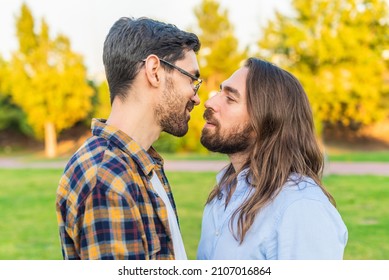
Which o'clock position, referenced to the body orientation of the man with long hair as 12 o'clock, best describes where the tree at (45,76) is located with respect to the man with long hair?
The tree is roughly at 2 o'clock from the man with long hair.

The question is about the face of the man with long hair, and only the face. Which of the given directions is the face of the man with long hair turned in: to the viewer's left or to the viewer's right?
to the viewer's left

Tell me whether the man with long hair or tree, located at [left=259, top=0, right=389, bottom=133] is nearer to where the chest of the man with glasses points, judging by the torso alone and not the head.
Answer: the man with long hair

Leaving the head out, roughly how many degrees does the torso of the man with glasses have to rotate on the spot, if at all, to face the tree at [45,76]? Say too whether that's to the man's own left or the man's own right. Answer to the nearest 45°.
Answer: approximately 90° to the man's own left

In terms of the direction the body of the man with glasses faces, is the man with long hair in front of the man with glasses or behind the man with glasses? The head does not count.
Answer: in front

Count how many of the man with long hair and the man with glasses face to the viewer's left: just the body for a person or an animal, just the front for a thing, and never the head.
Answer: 1

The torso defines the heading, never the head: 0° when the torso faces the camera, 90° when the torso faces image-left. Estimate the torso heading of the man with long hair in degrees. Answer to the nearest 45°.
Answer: approximately 90°

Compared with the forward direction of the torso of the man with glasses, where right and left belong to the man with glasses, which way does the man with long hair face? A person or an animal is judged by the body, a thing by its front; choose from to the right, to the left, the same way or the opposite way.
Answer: the opposite way

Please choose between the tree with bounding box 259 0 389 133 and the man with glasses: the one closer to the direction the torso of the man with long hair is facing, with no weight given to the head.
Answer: the man with glasses

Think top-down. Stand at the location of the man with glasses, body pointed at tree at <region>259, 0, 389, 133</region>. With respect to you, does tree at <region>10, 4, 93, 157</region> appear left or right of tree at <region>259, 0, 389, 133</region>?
left

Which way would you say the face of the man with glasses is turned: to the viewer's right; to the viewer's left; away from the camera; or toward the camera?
to the viewer's right

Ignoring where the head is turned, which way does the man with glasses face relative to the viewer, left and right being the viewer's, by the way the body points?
facing to the right of the viewer

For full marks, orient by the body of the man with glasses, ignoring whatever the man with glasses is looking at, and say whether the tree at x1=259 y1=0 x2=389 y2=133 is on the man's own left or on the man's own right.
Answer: on the man's own left
